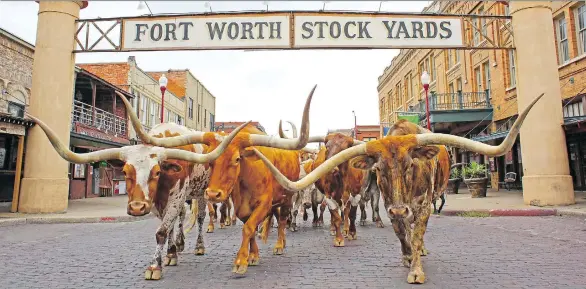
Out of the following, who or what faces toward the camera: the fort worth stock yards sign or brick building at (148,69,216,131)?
the fort worth stock yards sign

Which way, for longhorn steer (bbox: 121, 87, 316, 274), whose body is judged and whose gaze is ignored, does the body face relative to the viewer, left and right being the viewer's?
facing the viewer and to the left of the viewer

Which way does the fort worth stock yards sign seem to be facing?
toward the camera

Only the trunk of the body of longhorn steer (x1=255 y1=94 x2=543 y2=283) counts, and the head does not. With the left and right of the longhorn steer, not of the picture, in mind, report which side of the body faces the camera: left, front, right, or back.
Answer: front

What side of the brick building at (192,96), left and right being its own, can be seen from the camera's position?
right

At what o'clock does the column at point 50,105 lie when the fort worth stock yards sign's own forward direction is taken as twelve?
The column is roughly at 3 o'clock from the fort worth stock yards sign.

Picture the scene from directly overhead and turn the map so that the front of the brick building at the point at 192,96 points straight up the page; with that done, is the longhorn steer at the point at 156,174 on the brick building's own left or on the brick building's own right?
on the brick building's own right

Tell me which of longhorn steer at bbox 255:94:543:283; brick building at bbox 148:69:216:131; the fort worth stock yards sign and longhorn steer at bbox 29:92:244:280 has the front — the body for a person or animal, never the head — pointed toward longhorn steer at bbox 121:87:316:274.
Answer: the fort worth stock yards sign

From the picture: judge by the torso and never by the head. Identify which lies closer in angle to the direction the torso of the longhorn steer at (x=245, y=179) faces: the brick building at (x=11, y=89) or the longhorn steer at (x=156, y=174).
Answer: the longhorn steer

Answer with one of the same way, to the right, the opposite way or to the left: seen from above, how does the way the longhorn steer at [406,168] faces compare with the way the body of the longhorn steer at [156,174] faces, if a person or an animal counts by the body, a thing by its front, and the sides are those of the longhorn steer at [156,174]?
the same way

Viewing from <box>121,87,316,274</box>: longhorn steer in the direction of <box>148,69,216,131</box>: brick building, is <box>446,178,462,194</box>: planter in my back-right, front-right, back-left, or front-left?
front-right

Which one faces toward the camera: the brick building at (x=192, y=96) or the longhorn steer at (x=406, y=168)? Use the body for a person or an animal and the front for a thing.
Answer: the longhorn steer

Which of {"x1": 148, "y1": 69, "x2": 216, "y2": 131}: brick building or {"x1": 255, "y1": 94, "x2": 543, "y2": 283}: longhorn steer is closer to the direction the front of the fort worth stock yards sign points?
the longhorn steer

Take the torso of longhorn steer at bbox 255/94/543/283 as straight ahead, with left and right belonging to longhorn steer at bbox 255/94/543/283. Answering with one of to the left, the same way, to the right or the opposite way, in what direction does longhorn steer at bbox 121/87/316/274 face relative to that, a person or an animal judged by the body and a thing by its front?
the same way

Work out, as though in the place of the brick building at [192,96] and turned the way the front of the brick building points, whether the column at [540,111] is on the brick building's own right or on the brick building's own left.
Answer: on the brick building's own right
